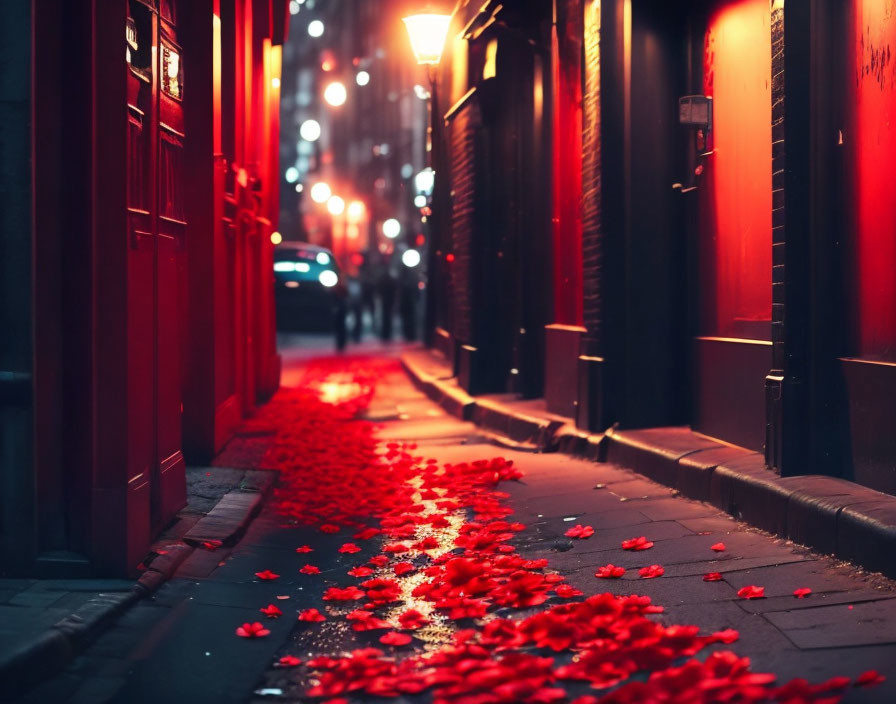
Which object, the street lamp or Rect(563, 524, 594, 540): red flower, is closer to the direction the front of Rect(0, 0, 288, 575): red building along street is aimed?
the red flower

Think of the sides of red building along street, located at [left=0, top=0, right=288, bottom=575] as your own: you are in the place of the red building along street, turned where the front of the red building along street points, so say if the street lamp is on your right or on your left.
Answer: on your left

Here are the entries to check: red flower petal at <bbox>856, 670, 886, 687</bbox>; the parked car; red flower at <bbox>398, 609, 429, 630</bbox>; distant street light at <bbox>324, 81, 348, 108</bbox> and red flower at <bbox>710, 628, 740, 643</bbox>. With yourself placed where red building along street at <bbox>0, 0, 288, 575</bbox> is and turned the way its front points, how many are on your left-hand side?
2

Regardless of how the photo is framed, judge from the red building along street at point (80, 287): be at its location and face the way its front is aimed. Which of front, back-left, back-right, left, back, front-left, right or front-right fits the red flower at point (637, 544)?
front

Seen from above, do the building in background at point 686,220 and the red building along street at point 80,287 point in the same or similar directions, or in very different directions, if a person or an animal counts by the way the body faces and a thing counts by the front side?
very different directions

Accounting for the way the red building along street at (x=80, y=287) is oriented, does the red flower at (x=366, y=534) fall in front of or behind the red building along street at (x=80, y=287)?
in front

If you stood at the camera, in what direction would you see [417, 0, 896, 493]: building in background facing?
facing the viewer and to the left of the viewer

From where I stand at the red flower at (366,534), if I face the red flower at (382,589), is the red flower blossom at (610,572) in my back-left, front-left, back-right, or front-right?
front-left

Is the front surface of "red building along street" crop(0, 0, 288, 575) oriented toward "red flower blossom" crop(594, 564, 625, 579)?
yes

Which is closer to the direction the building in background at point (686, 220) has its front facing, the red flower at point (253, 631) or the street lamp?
the red flower

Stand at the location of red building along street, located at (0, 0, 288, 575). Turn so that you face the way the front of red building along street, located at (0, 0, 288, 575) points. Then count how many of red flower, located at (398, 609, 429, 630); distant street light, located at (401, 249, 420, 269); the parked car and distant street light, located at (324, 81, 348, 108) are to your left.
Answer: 3

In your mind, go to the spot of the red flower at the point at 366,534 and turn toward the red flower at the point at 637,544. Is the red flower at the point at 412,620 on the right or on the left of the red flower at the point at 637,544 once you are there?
right

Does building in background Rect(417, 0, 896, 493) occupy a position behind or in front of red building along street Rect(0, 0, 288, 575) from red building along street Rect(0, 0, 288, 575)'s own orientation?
in front

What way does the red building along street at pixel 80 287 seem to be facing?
to the viewer's right
